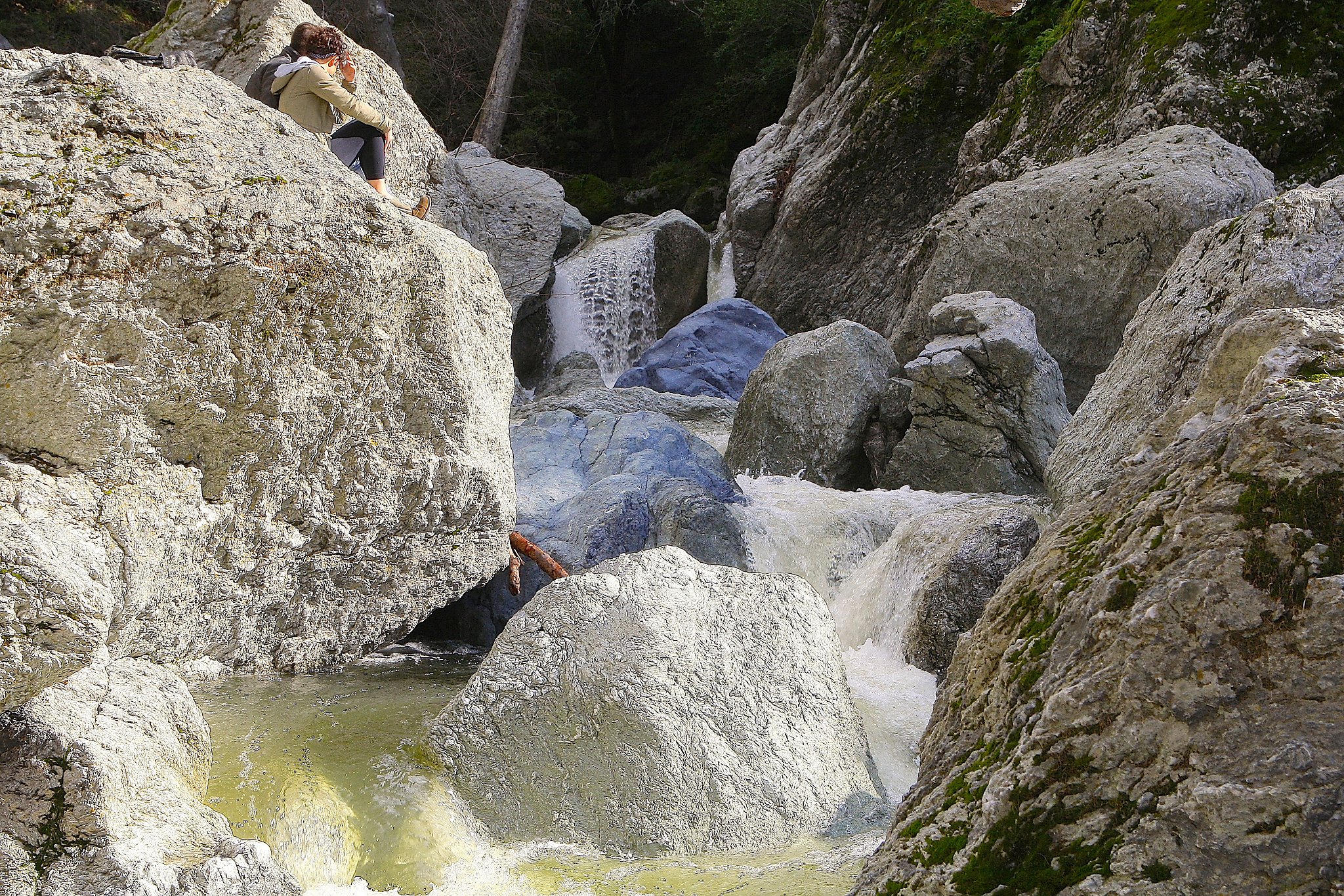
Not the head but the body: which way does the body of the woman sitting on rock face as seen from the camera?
to the viewer's right

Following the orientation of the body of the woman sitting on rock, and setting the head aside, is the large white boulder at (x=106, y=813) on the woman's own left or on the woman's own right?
on the woman's own right

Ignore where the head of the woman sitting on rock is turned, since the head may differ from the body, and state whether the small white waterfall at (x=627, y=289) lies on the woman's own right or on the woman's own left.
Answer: on the woman's own left
